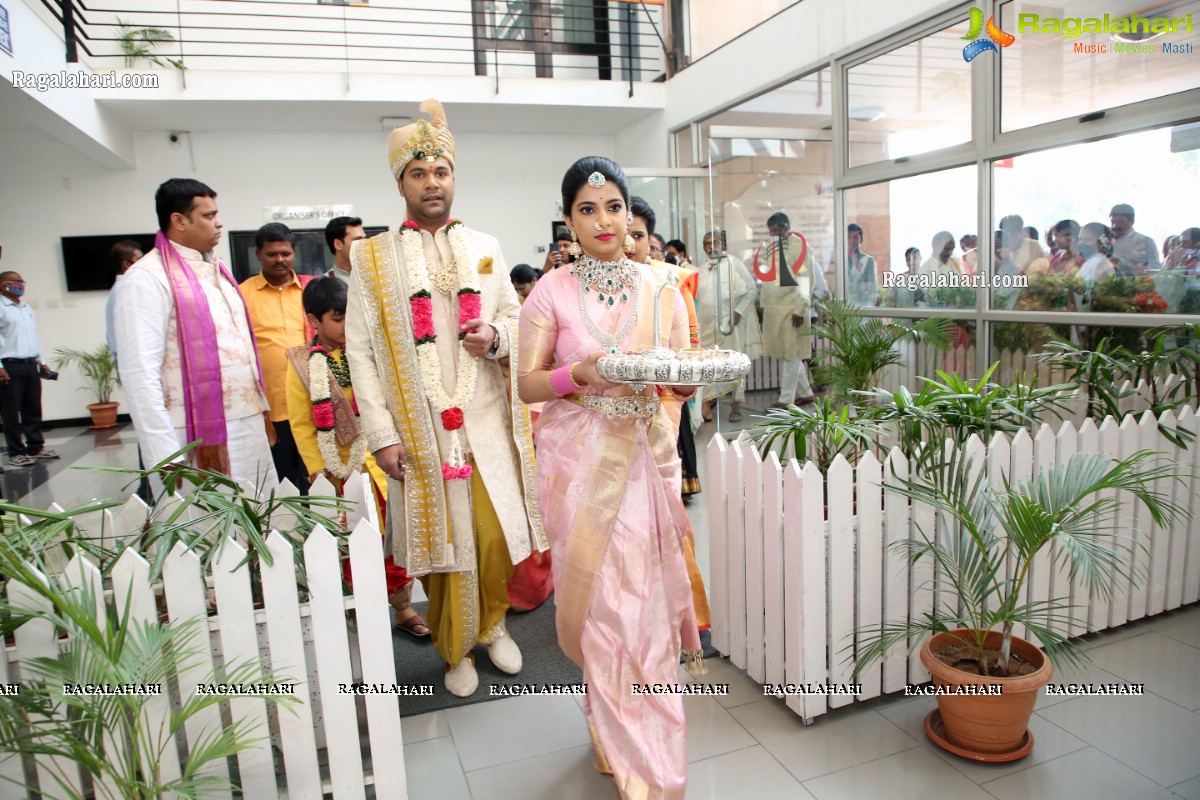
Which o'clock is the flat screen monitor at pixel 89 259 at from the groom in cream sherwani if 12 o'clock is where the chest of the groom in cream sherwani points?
The flat screen monitor is roughly at 5 o'clock from the groom in cream sherwani.

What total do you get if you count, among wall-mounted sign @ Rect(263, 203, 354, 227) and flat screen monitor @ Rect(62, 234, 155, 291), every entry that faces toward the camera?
2

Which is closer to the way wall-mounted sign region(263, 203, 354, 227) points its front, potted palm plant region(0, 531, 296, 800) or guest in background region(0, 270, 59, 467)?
the potted palm plant

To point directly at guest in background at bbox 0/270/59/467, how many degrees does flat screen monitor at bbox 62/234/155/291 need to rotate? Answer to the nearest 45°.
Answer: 0° — it already faces them

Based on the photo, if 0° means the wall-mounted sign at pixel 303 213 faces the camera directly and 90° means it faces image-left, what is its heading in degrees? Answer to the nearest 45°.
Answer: approximately 0°

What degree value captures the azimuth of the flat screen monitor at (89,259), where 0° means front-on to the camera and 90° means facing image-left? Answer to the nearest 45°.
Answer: approximately 0°
